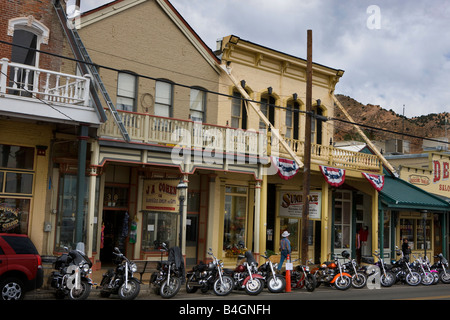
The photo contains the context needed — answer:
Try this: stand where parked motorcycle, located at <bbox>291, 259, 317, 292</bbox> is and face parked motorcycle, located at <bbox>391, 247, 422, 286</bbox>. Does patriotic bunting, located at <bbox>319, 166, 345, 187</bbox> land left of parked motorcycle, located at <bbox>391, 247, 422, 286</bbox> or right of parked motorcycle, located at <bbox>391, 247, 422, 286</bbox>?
left

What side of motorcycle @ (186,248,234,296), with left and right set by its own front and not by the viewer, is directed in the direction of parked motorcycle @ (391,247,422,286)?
left

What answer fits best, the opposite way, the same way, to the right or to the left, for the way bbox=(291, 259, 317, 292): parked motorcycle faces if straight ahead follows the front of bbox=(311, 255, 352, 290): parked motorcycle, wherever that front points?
the same way

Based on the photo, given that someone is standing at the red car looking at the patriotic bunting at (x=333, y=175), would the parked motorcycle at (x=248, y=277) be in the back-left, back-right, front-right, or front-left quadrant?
front-right

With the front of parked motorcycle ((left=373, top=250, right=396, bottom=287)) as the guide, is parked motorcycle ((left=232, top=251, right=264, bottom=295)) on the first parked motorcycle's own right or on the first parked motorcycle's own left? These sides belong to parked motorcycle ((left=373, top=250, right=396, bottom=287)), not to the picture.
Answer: on the first parked motorcycle's own right

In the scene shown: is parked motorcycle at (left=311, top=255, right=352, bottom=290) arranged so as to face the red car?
no

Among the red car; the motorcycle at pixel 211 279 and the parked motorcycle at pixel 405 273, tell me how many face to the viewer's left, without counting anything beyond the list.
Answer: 1

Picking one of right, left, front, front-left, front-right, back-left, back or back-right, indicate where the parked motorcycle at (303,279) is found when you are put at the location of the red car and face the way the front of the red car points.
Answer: back

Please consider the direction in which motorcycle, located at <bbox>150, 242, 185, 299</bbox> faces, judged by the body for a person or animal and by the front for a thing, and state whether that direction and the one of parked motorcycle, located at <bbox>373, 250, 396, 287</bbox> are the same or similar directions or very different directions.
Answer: same or similar directions

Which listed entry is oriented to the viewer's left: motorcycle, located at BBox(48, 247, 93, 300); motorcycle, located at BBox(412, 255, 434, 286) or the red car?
the red car

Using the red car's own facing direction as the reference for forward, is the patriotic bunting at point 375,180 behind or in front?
behind

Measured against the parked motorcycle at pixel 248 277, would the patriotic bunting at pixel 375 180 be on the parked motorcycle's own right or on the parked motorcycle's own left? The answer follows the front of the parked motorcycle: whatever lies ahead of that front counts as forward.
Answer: on the parked motorcycle's own left

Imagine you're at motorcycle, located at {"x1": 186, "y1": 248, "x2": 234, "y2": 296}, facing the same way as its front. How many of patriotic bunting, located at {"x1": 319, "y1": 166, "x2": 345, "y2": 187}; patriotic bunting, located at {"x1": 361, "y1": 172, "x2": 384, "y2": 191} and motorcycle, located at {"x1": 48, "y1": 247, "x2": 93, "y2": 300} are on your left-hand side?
2

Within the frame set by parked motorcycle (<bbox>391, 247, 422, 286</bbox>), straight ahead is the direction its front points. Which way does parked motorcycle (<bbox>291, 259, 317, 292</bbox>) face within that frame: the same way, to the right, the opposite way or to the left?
the same way

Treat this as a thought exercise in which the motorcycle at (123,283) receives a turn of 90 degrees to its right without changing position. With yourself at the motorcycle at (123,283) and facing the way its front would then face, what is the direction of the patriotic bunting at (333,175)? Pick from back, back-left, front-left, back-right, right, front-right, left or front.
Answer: back

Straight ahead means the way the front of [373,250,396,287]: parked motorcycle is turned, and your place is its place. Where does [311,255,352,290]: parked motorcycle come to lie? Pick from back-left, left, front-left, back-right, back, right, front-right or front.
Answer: right

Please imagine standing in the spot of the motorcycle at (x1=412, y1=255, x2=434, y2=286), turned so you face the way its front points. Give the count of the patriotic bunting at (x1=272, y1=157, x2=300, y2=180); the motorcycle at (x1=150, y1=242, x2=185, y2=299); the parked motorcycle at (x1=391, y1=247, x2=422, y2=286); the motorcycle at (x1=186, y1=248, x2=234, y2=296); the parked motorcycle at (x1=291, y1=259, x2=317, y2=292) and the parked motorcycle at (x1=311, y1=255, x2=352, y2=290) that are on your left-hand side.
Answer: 0

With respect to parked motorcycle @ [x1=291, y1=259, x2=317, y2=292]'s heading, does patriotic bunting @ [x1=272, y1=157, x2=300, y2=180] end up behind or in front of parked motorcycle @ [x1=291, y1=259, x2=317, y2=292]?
behind

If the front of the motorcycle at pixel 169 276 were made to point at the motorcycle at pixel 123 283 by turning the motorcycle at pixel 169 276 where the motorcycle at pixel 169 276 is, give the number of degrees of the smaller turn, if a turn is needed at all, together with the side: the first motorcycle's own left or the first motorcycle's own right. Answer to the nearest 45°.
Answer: approximately 90° to the first motorcycle's own right
